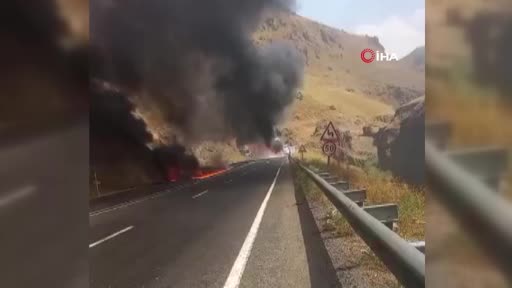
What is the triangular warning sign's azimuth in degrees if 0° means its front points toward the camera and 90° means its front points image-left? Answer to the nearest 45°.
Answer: approximately 0°

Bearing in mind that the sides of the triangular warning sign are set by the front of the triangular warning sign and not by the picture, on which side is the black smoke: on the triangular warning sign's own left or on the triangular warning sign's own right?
on the triangular warning sign's own right
